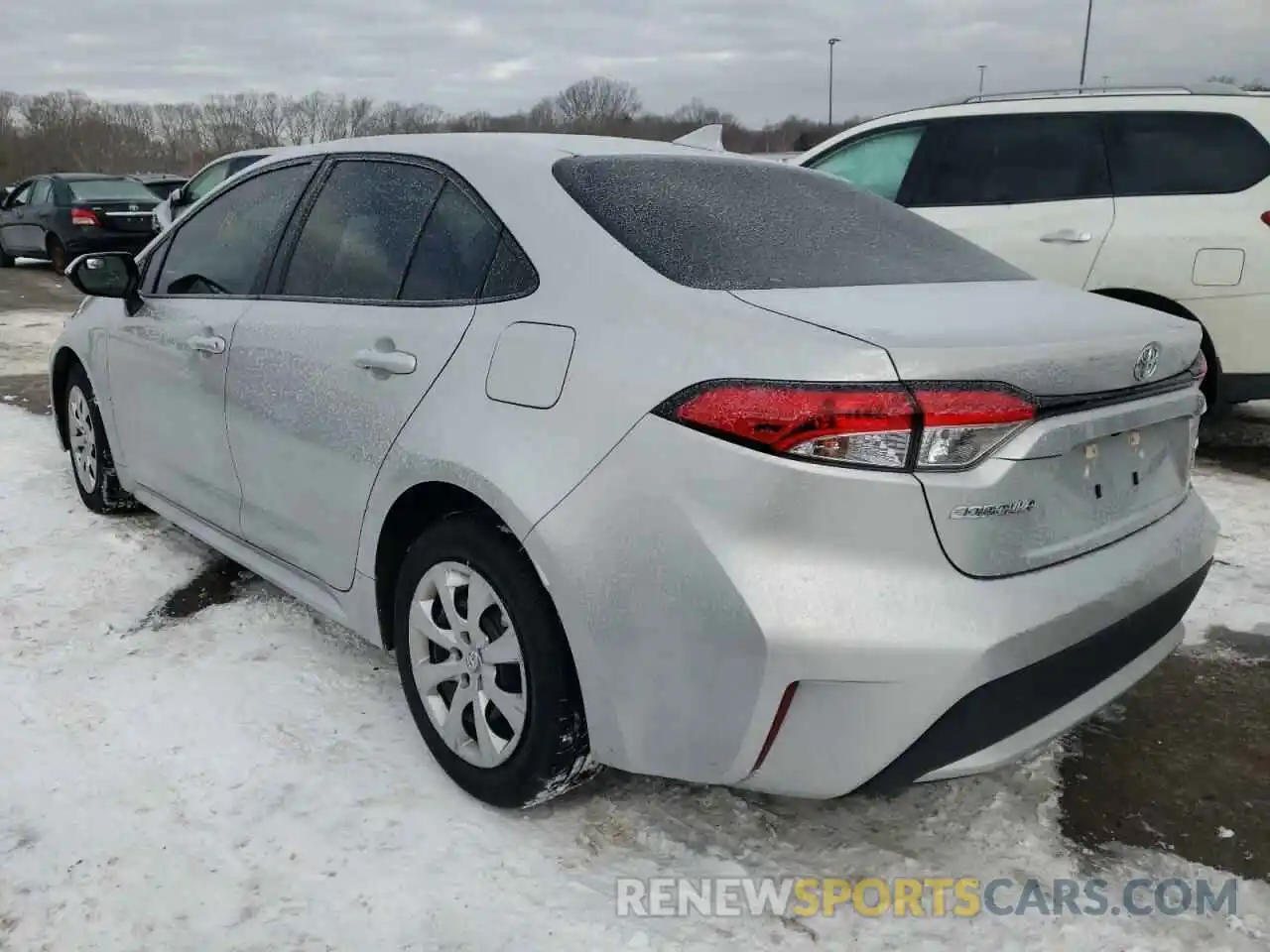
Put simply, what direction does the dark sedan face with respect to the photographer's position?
facing away from the viewer and to the left of the viewer

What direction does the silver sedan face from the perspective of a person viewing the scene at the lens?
facing away from the viewer and to the left of the viewer

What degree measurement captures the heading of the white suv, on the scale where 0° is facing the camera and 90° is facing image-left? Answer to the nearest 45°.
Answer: approximately 90°

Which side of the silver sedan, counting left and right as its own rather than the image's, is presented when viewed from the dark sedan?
front

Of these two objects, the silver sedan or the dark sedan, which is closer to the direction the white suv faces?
the dark sedan

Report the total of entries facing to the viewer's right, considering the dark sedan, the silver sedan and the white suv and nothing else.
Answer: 0

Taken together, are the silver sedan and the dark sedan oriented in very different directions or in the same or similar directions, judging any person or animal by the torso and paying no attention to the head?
same or similar directions

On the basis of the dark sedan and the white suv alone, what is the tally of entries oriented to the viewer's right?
0

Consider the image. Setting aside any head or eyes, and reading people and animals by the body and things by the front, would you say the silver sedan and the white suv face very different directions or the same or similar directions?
same or similar directions

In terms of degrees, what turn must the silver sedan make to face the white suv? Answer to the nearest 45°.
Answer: approximately 90° to its right

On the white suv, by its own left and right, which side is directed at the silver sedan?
left
